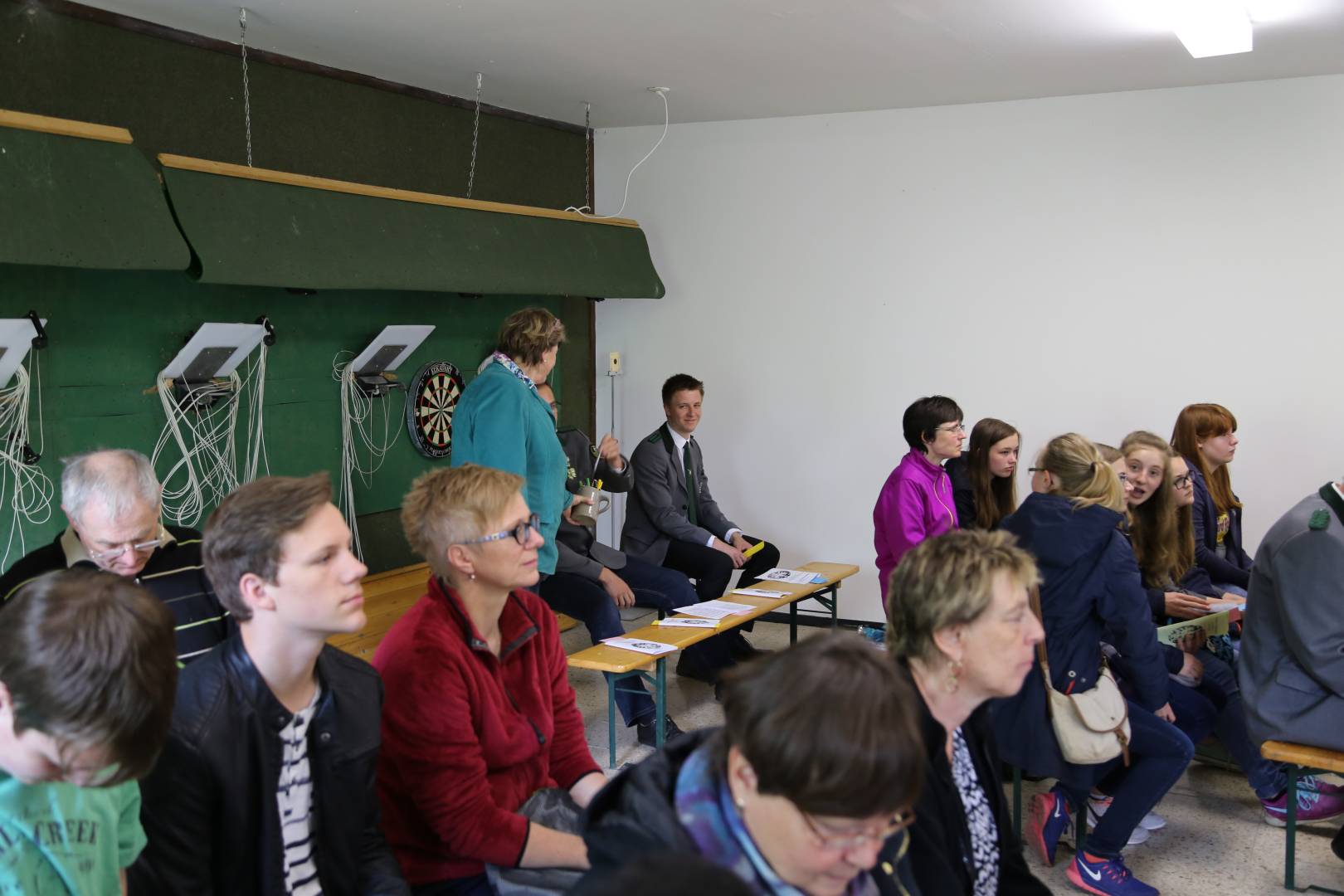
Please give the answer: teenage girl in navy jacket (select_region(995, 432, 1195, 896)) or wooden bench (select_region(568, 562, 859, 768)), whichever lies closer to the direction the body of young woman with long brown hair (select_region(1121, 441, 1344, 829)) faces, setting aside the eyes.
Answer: the teenage girl in navy jacket

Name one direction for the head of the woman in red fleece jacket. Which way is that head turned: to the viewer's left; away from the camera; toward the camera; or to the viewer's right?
to the viewer's right

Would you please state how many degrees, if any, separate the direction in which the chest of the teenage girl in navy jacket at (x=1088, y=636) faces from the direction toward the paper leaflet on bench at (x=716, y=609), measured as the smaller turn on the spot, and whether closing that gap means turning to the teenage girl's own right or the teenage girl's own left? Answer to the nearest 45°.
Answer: approximately 90° to the teenage girl's own left

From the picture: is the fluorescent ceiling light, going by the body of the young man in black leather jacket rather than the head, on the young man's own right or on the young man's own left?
on the young man's own left

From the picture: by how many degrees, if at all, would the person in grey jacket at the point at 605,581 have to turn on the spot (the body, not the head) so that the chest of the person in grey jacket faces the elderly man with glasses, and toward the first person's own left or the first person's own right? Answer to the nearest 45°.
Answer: approximately 90° to the first person's own right
